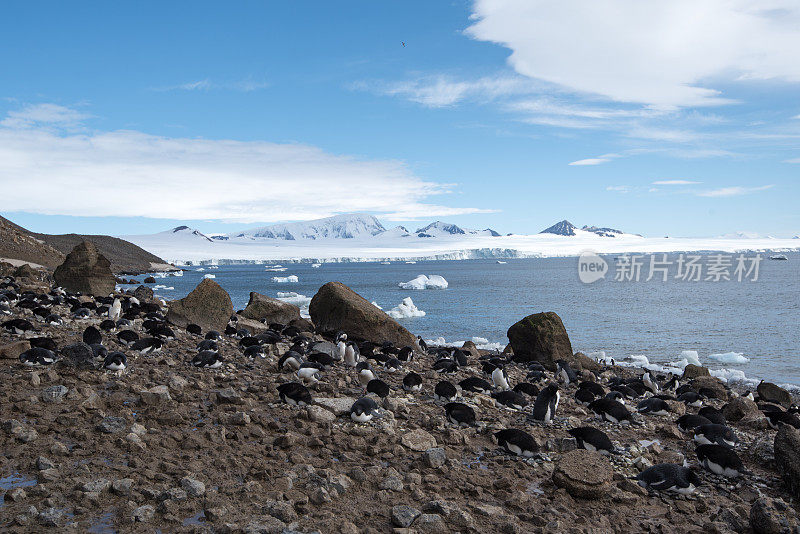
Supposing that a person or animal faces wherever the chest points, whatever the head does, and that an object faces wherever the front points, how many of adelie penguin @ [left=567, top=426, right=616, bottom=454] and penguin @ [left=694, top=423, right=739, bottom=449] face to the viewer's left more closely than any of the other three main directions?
1

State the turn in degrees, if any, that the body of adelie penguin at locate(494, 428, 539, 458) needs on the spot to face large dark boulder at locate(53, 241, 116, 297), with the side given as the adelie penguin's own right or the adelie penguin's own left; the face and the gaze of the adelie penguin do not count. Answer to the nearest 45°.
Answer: approximately 45° to the adelie penguin's own right

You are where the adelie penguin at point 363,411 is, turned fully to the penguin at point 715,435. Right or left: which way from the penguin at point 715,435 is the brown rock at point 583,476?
right

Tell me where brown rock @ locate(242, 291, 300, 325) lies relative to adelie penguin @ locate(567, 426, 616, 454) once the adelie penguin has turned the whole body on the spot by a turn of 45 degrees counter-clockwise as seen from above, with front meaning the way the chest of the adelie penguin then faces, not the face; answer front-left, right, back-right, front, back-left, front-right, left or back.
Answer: right

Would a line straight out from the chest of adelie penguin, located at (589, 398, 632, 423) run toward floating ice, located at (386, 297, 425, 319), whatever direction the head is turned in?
no

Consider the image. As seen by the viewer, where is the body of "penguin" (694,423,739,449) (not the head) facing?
to the viewer's right

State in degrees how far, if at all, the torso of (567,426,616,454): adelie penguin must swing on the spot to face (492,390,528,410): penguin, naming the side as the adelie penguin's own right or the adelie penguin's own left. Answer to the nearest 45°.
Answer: approximately 45° to the adelie penguin's own right

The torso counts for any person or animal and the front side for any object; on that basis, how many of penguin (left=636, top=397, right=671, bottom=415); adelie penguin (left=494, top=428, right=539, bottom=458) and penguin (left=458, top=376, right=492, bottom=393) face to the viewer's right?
1

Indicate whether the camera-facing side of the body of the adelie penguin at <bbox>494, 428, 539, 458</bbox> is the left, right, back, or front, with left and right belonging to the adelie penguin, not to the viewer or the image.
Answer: left

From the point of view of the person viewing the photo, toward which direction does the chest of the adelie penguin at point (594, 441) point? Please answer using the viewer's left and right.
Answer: facing to the left of the viewer
